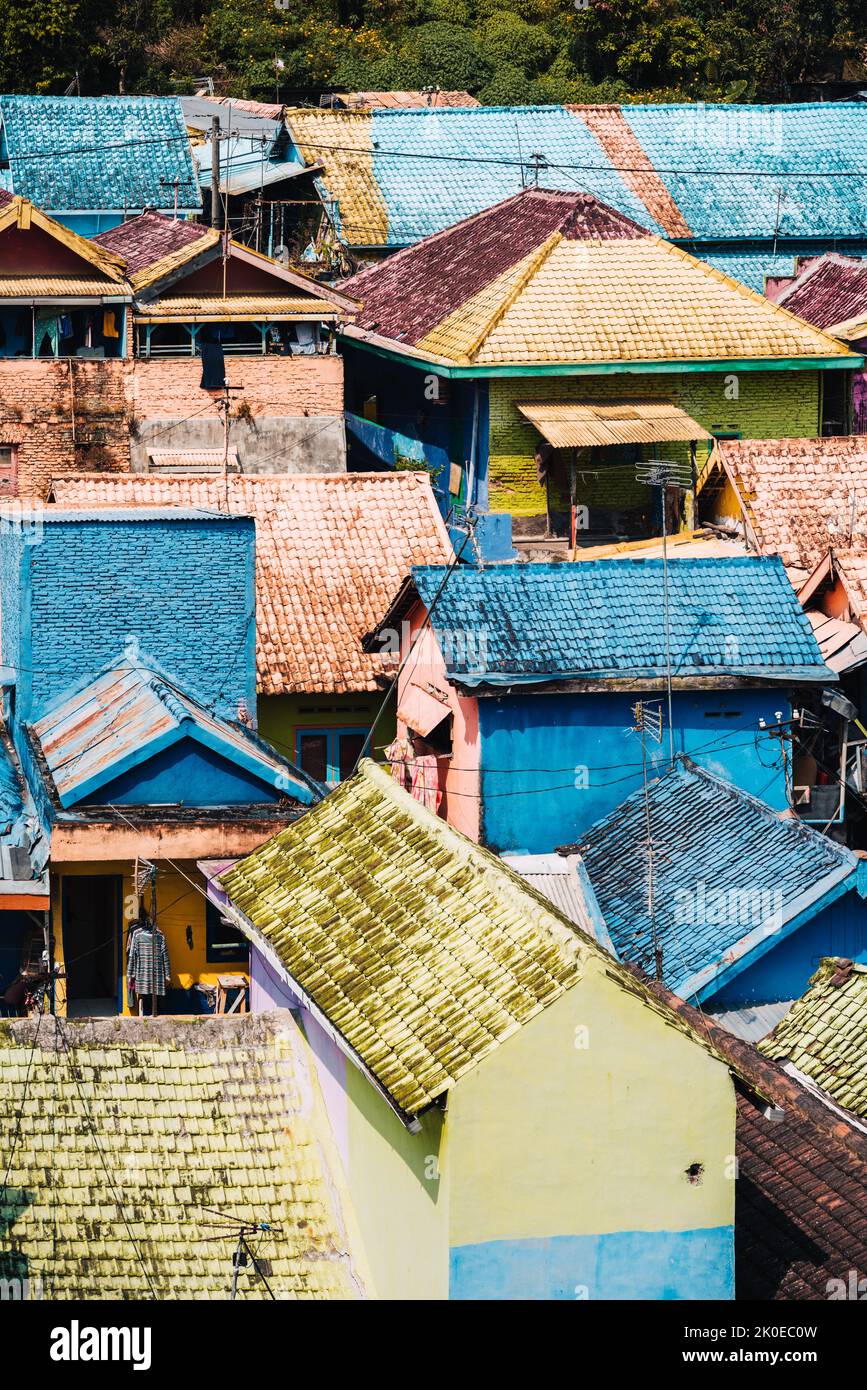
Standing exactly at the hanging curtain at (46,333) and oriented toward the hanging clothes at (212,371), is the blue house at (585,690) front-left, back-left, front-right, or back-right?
front-right

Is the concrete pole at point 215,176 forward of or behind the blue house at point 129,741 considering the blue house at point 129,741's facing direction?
behind

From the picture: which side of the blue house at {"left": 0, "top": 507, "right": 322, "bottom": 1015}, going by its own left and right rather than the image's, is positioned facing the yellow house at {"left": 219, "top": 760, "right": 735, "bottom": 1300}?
front

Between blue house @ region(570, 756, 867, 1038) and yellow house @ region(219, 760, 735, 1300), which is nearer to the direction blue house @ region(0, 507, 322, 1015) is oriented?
the yellow house

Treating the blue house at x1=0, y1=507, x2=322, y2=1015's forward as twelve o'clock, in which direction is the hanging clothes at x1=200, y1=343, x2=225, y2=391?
The hanging clothes is roughly at 6 o'clock from the blue house.

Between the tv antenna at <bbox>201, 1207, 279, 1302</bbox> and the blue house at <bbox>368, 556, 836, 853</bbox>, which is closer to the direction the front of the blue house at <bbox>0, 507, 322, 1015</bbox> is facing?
the tv antenna

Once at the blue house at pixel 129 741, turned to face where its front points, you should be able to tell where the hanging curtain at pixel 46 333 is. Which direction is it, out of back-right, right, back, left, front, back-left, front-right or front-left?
back

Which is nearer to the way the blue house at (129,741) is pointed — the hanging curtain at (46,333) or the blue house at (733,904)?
the blue house

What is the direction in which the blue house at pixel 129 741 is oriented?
toward the camera

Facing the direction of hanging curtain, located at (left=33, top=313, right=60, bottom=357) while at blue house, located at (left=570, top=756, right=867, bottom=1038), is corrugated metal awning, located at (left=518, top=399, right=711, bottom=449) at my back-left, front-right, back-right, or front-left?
front-right

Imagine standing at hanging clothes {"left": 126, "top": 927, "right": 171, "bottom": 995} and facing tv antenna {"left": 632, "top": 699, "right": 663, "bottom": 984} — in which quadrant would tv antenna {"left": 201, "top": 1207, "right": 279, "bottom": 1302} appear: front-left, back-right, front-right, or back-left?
back-right
